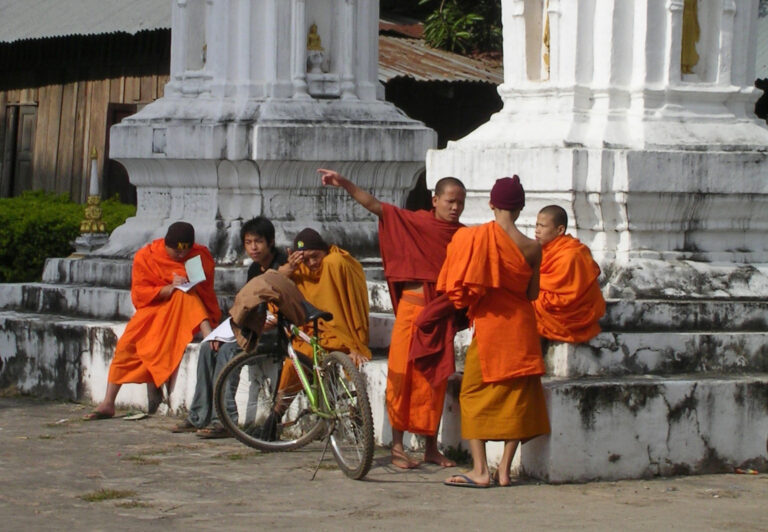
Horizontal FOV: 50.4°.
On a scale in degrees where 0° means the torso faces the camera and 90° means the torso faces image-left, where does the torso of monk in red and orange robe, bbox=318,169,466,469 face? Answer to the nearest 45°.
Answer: approximately 315°

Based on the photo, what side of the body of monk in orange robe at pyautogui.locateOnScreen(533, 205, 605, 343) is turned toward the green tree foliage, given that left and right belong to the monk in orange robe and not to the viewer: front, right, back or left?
right

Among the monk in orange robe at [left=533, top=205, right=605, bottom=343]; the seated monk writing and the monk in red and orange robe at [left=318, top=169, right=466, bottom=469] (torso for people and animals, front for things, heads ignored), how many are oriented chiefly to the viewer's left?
1

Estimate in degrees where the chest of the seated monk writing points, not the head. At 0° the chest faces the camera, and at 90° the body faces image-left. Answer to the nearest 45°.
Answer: approximately 0°

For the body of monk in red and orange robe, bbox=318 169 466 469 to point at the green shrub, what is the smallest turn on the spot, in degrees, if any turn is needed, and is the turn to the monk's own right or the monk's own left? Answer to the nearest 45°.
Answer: approximately 180°

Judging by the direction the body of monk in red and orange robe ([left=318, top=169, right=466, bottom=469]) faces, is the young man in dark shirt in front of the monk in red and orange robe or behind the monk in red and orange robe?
behind

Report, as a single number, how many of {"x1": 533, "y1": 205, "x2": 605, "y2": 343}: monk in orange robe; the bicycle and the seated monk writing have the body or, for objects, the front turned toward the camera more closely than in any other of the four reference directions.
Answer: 1
